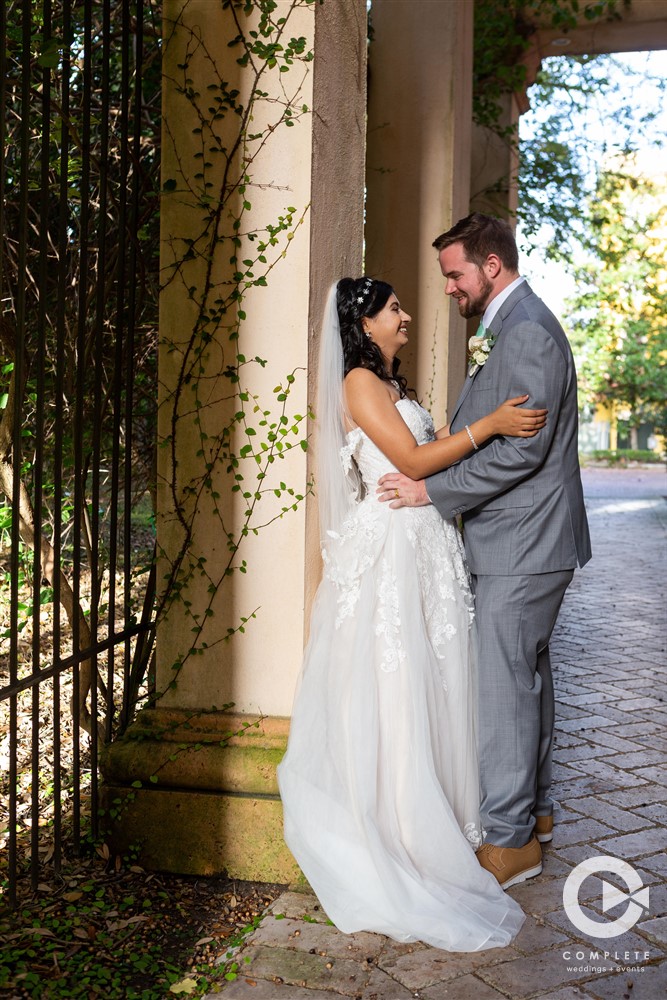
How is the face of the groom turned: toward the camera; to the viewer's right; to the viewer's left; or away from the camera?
to the viewer's left

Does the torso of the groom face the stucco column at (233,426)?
yes

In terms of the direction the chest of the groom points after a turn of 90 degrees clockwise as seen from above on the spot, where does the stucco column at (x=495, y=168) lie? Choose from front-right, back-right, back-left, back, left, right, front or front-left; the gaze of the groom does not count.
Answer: front

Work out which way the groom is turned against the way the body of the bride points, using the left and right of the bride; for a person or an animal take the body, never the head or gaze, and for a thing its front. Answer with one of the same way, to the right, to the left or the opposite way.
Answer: the opposite way

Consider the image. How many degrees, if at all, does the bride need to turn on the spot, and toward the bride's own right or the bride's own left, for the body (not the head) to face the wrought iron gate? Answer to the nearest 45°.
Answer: approximately 180°

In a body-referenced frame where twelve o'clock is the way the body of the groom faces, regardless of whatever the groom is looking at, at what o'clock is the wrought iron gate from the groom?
The wrought iron gate is roughly at 12 o'clock from the groom.

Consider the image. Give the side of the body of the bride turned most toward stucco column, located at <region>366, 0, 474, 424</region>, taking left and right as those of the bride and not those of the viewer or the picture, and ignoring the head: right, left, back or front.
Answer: left

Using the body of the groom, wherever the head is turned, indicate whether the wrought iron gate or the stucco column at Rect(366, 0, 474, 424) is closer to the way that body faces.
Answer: the wrought iron gate

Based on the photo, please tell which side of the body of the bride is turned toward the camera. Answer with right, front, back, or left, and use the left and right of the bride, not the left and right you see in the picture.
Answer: right

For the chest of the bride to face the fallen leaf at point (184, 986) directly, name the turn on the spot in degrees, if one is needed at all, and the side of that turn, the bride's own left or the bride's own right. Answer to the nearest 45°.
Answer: approximately 135° to the bride's own right

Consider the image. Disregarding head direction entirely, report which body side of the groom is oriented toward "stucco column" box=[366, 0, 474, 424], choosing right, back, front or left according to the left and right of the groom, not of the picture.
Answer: right

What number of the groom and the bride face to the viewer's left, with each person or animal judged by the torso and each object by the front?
1

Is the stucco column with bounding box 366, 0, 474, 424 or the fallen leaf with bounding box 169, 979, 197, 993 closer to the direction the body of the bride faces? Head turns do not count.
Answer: the stucco column

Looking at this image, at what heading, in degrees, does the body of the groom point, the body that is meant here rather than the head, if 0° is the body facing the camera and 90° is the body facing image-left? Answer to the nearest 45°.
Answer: approximately 90°

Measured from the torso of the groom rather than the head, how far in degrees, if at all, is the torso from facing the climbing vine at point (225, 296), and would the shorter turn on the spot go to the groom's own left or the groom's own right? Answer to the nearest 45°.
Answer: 0° — they already face it
